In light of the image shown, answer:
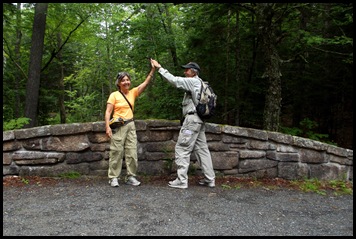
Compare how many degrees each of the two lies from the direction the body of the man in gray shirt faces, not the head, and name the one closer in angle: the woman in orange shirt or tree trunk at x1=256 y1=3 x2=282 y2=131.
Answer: the woman in orange shirt

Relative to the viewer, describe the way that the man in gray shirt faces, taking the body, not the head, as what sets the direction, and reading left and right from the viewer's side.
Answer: facing to the left of the viewer

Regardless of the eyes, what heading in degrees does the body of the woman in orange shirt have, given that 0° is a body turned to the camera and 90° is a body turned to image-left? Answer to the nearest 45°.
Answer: approximately 315°

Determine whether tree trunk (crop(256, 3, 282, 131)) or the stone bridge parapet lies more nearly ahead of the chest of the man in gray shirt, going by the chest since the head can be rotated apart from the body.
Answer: the stone bridge parapet

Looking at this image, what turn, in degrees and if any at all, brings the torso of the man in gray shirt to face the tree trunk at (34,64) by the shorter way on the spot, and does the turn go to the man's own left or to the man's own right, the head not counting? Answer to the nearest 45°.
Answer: approximately 45° to the man's own right

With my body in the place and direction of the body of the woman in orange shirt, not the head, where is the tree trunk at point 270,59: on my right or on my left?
on my left

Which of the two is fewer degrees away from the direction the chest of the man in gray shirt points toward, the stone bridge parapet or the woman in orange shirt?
the woman in orange shirt

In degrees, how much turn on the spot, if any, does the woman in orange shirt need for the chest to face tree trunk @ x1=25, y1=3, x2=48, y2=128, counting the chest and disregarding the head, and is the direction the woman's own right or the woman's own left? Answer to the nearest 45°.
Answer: approximately 180°

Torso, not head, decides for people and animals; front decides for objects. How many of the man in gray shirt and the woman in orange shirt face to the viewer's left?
1

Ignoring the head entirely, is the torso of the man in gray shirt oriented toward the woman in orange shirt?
yes
